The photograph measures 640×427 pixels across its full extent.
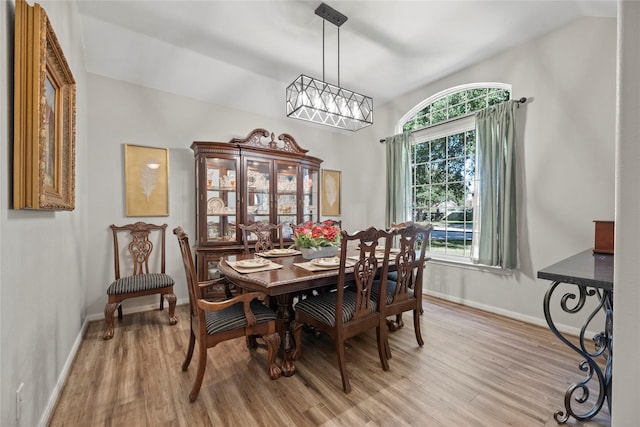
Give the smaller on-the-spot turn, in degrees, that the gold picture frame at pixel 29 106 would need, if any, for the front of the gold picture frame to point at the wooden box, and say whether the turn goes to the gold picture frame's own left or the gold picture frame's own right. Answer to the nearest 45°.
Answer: approximately 45° to the gold picture frame's own right

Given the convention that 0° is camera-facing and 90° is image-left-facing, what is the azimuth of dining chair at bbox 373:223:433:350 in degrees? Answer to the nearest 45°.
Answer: approximately 135°

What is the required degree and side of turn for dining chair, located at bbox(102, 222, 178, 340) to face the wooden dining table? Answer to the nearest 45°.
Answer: approximately 45° to its left

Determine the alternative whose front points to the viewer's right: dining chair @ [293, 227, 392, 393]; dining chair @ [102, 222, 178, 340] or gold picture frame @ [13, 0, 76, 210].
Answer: the gold picture frame

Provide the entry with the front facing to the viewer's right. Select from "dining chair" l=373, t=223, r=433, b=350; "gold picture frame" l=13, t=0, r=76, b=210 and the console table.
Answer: the gold picture frame

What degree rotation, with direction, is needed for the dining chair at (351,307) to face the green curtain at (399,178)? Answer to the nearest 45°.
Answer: approximately 45° to its right

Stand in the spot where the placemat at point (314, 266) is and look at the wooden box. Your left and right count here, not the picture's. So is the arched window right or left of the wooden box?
left

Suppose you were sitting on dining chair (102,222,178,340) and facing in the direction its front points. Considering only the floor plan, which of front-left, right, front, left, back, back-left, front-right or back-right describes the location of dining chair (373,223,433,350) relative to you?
front-left

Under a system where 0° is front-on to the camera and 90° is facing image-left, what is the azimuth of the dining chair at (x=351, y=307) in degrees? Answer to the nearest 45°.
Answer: approximately 135°

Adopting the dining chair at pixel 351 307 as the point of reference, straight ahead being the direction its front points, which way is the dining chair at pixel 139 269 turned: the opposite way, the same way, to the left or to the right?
the opposite way

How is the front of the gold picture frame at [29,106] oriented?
to the viewer's right

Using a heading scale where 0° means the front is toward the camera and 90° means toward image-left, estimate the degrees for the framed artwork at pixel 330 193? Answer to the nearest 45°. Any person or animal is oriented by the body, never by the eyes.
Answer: approximately 315°

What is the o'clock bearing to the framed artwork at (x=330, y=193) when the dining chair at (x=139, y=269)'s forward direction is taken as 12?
The framed artwork is roughly at 9 o'clock from the dining chair.

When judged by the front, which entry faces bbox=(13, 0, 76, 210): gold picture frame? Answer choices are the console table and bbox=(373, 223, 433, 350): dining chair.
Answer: the console table

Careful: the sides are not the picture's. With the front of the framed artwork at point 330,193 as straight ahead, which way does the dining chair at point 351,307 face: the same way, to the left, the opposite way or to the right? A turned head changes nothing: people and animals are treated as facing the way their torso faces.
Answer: the opposite way

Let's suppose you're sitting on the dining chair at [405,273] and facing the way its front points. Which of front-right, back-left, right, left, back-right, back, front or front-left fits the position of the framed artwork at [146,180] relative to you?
front-left
